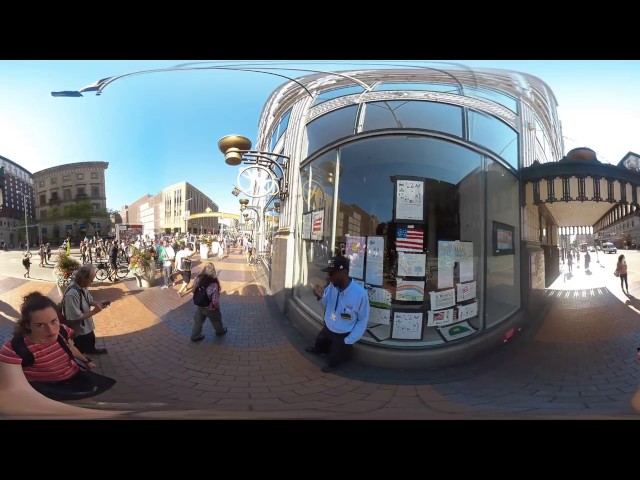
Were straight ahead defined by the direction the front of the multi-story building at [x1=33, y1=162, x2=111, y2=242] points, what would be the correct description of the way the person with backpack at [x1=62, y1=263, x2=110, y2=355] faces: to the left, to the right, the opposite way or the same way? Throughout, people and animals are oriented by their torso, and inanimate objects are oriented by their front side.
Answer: to the left

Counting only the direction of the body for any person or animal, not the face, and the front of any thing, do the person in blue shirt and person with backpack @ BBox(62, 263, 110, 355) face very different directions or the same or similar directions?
very different directions

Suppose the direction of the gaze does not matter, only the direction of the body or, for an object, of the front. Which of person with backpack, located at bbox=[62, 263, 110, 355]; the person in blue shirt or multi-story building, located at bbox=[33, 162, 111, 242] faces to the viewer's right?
the person with backpack

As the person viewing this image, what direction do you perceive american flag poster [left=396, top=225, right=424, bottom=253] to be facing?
facing the viewer

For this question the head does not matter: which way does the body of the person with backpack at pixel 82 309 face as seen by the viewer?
to the viewer's right

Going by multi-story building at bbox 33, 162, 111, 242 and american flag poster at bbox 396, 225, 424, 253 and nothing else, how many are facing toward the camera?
2

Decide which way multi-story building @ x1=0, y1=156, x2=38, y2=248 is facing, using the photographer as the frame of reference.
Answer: facing the viewer and to the right of the viewer

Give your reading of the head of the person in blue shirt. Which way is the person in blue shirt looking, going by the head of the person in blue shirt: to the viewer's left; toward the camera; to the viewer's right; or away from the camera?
to the viewer's left

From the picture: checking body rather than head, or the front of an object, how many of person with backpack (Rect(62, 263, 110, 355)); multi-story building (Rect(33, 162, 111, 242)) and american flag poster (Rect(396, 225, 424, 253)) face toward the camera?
2

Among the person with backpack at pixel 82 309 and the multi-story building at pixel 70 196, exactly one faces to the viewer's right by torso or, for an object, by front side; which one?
the person with backpack
